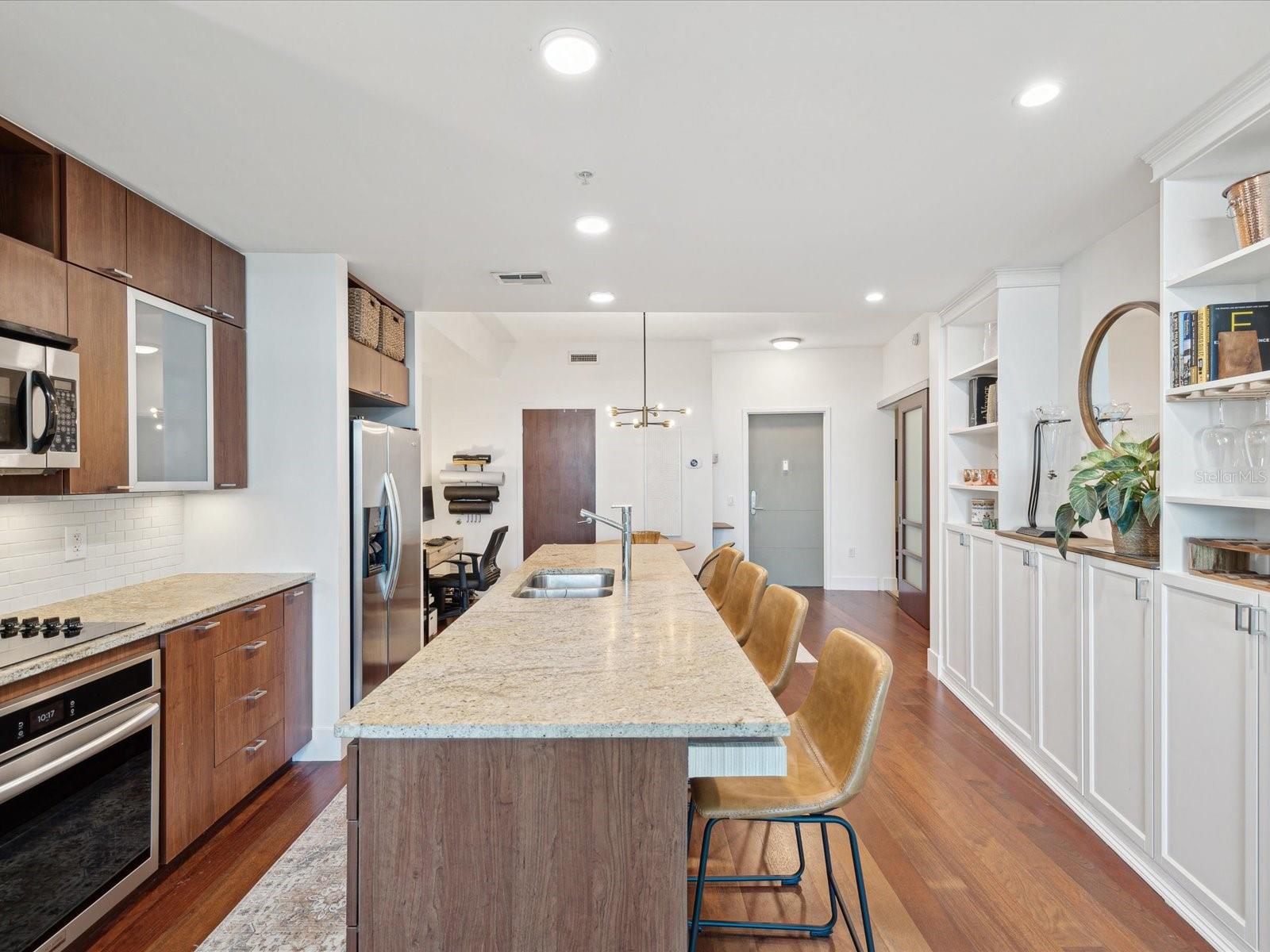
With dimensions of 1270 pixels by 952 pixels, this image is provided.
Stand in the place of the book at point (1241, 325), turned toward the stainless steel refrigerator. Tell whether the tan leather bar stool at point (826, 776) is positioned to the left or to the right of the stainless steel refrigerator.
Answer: left

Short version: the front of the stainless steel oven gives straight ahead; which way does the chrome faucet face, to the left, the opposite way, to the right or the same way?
the opposite way

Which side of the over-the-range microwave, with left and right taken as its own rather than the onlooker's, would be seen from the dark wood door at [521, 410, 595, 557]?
left

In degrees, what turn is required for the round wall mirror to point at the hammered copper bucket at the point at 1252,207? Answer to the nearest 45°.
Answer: approximately 45° to its left

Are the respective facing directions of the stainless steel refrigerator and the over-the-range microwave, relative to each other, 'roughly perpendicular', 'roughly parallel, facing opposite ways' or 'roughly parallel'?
roughly parallel

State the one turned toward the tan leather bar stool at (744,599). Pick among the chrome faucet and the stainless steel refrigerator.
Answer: the stainless steel refrigerator

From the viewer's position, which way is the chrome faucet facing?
facing to the left of the viewer

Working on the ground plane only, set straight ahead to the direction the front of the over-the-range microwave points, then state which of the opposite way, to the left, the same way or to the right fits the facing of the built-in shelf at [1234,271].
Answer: the opposite way

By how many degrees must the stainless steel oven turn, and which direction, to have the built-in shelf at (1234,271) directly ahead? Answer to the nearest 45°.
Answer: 0° — it already faces it

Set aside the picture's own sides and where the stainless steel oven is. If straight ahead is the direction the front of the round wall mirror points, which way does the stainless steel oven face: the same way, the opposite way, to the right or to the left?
the opposite way

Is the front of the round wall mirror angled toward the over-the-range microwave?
yes

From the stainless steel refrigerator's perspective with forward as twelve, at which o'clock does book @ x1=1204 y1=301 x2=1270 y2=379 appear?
The book is roughly at 12 o'clock from the stainless steel refrigerator.

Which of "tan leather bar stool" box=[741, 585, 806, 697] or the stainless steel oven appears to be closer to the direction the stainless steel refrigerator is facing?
the tan leather bar stool

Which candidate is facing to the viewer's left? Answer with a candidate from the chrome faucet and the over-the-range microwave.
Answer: the chrome faucet

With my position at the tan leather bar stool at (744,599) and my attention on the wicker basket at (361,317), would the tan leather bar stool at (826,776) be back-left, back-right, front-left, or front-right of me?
back-left

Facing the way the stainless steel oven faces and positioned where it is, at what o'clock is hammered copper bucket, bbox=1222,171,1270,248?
The hammered copper bucket is roughly at 12 o'clock from the stainless steel oven.

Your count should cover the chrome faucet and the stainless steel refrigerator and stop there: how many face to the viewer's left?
1

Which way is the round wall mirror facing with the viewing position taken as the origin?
facing the viewer and to the left of the viewer

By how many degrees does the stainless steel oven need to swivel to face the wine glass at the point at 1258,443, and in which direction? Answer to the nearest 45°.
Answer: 0° — it already faces it

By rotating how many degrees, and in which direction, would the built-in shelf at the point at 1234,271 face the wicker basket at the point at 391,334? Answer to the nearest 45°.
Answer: approximately 45° to its right
